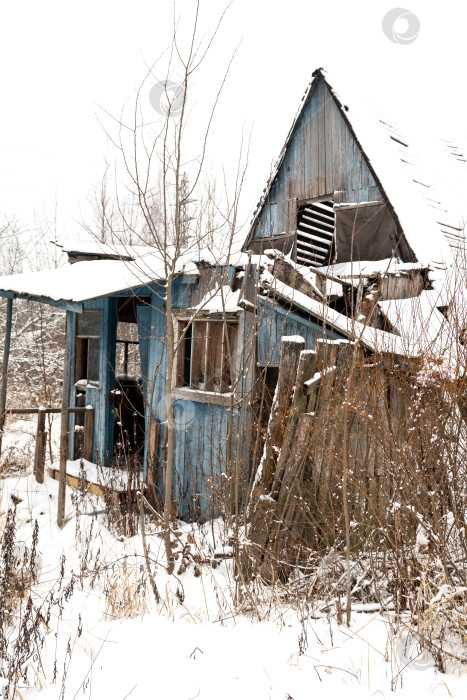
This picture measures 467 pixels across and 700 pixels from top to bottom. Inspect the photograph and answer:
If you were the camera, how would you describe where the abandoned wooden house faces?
facing the viewer and to the left of the viewer
